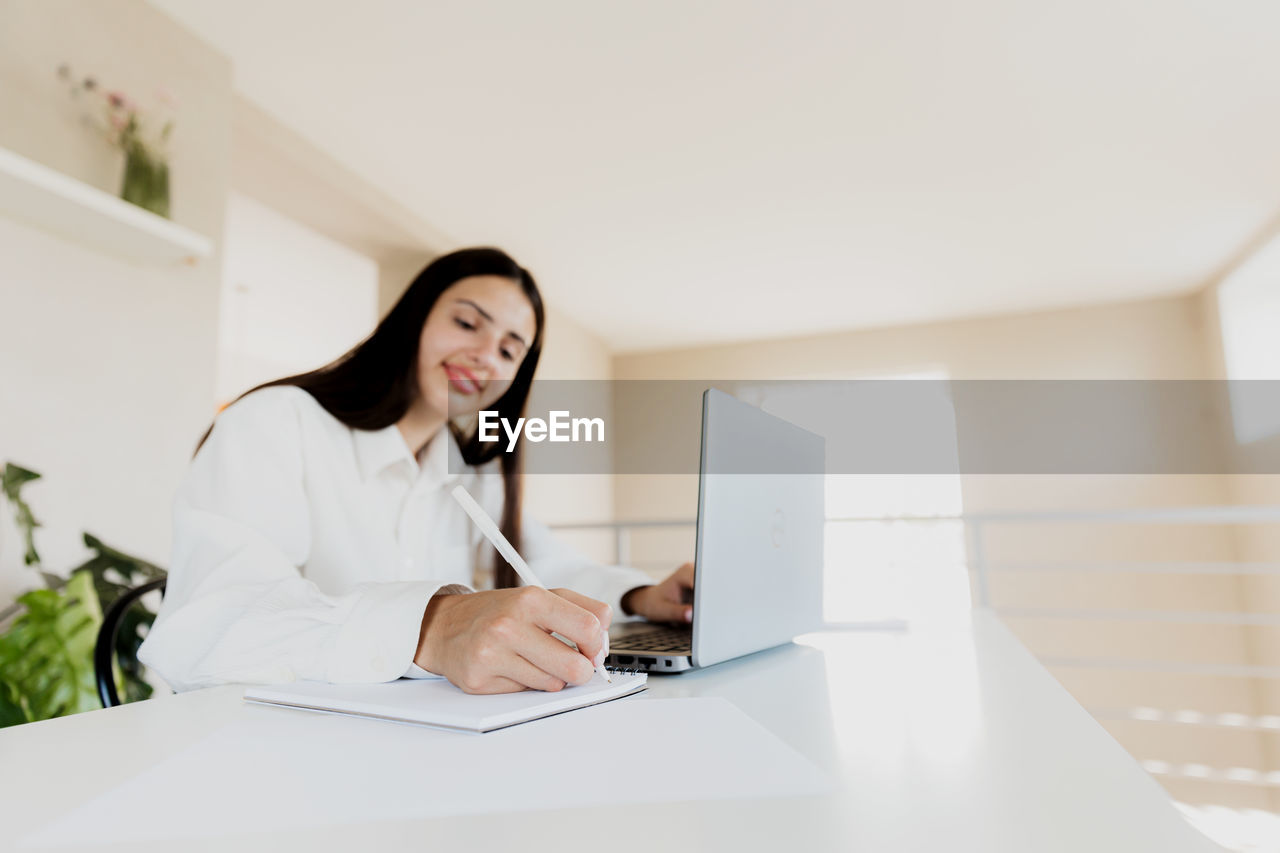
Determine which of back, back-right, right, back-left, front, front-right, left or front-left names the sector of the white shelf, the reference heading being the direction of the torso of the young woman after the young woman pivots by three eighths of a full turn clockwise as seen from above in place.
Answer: front-right

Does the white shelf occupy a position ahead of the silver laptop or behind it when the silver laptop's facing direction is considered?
ahead

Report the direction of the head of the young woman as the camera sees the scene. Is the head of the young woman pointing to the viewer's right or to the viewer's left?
to the viewer's right

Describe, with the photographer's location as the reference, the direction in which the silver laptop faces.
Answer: facing away from the viewer and to the left of the viewer

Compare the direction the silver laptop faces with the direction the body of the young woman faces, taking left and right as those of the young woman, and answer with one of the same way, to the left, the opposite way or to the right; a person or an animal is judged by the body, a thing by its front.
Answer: the opposite way

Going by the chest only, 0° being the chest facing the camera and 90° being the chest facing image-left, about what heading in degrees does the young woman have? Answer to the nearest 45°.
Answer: approximately 315°

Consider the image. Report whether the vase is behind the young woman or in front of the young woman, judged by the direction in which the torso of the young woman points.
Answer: behind

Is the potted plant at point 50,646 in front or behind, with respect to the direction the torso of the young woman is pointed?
behind

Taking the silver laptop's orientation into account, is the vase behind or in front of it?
in front

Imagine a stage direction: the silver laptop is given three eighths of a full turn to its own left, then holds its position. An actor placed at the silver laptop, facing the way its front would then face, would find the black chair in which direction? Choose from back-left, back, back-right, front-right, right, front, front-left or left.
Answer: right
